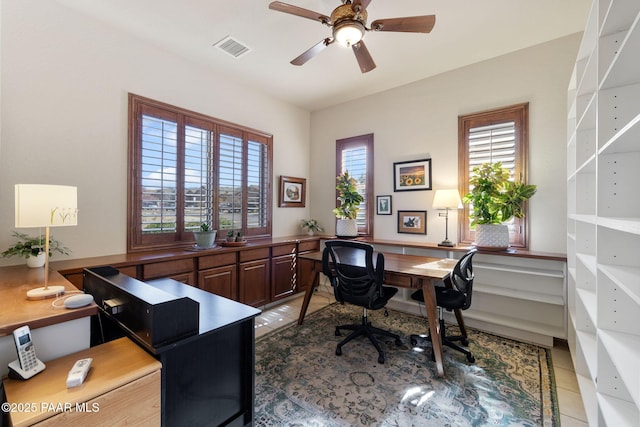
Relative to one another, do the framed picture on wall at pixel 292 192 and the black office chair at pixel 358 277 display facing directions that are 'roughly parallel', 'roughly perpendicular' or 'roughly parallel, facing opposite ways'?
roughly perpendicular

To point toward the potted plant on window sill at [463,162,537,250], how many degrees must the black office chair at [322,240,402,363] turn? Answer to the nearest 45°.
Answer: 0° — it already faces it

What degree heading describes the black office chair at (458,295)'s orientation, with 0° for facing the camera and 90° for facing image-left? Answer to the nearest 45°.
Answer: approximately 90°

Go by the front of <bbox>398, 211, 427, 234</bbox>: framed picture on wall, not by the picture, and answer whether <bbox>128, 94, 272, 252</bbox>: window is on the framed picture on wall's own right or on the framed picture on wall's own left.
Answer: on the framed picture on wall's own right

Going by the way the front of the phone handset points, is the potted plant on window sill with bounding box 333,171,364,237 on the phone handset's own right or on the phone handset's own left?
on the phone handset's own left

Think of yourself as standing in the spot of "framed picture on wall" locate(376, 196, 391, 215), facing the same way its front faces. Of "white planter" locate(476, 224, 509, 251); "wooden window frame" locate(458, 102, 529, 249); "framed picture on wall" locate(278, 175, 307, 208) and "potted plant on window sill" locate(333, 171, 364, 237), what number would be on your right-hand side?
2

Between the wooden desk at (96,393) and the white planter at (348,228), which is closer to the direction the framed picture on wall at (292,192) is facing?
the white planter

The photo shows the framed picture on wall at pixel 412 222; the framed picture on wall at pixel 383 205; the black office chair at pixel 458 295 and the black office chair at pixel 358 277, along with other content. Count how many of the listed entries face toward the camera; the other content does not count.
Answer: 2

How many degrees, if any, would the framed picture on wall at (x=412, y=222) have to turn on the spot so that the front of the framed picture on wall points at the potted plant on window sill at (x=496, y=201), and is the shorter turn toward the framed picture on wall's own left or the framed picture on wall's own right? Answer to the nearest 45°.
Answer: approximately 45° to the framed picture on wall's own left
